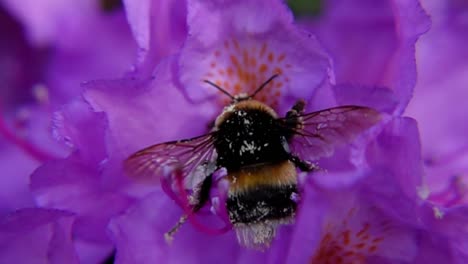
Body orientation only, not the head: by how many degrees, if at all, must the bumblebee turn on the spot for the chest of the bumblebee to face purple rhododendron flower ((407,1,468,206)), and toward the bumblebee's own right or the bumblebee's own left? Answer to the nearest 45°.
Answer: approximately 45° to the bumblebee's own right

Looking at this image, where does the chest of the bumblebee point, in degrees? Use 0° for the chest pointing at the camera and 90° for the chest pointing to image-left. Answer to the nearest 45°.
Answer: approximately 180°
